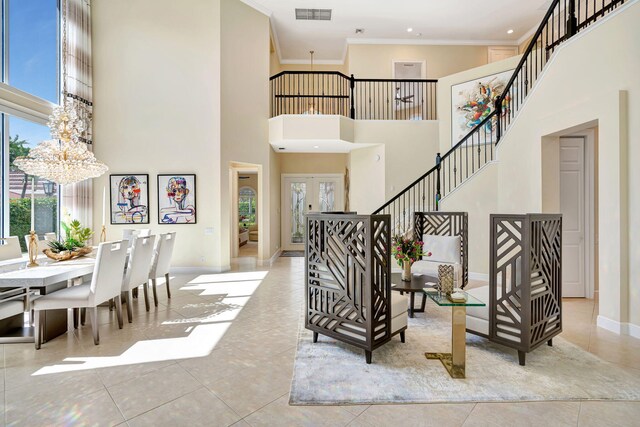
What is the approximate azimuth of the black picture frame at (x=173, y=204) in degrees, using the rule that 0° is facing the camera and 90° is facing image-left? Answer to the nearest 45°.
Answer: approximately 0°

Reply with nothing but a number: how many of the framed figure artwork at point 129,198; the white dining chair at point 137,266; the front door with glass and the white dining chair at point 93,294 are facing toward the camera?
2

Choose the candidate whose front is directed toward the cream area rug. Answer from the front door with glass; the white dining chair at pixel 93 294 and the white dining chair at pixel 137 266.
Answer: the front door with glass

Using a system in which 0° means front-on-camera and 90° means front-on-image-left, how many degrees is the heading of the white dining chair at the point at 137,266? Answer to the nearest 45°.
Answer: approximately 135°

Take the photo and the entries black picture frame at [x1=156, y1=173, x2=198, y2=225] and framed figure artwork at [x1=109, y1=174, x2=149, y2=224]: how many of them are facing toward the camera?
2

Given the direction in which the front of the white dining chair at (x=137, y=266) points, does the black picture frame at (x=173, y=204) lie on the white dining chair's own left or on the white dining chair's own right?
on the white dining chair's own right
